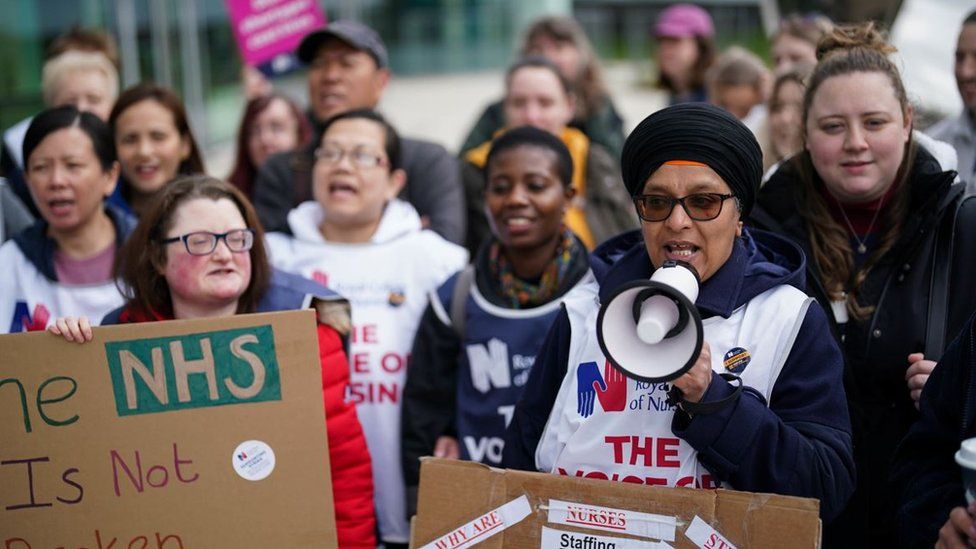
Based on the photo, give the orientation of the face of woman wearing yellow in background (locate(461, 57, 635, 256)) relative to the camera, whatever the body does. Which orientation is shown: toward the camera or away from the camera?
toward the camera

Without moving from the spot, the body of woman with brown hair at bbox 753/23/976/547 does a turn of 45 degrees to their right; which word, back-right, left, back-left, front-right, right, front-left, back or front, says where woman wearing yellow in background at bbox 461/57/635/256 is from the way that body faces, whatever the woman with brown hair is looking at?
right

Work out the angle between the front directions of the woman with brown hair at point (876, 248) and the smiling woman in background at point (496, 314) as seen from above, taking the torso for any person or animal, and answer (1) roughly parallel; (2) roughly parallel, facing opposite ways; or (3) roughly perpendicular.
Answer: roughly parallel

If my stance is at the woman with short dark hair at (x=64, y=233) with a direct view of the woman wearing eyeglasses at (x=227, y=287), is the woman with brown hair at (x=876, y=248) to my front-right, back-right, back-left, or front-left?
front-left

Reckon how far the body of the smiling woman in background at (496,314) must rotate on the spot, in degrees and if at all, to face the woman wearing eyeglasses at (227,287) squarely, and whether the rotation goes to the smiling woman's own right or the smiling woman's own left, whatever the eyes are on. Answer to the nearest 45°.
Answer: approximately 45° to the smiling woman's own right

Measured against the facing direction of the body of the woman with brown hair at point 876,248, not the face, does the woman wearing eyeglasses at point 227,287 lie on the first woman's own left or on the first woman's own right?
on the first woman's own right

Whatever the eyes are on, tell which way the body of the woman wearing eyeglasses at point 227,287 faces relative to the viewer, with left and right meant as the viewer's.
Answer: facing the viewer

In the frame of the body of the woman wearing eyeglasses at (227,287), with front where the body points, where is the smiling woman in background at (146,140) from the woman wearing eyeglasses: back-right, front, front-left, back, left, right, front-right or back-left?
back

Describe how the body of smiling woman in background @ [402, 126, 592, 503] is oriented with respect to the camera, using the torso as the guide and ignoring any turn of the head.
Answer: toward the camera

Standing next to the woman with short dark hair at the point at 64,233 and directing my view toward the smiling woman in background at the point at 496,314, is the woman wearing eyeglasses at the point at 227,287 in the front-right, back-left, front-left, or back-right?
front-right

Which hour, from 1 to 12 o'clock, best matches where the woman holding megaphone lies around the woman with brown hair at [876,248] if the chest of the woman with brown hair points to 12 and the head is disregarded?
The woman holding megaphone is roughly at 1 o'clock from the woman with brown hair.

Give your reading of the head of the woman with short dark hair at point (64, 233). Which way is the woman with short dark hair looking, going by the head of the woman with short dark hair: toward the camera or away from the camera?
toward the camera

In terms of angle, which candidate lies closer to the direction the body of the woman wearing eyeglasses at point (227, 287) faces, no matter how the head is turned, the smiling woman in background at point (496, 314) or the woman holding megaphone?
the woman holding megaphone

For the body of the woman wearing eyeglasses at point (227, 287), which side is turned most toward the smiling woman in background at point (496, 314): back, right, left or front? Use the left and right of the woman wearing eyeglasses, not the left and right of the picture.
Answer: left

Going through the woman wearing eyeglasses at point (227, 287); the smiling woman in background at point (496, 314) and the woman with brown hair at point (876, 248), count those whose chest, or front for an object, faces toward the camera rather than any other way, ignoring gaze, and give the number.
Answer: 3

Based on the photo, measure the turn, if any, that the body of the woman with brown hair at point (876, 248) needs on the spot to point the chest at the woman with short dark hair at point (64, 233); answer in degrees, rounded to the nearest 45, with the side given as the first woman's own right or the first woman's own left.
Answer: approximately 90° to the first woman's own right

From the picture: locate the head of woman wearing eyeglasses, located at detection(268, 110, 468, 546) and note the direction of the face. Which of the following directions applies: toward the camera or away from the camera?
toward the camera

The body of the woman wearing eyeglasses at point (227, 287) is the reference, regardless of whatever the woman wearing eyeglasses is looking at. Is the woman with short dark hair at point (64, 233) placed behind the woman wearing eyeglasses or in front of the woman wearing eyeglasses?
behind
